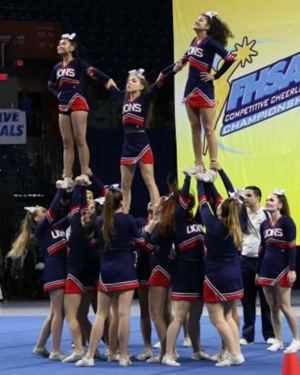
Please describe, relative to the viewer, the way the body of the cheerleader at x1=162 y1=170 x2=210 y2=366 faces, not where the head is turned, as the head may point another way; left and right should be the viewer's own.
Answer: facing the viewer and to the right of the viewer

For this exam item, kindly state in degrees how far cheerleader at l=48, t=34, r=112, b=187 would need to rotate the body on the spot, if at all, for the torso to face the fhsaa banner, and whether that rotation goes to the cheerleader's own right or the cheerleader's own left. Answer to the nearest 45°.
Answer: approximately 180°

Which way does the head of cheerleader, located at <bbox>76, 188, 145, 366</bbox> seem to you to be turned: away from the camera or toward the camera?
away from the camera

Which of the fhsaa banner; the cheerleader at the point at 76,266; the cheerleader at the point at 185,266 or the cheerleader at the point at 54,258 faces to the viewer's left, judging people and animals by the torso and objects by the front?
the cheerleader at the point at 76,266

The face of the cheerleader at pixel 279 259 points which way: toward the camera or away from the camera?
toward the camera

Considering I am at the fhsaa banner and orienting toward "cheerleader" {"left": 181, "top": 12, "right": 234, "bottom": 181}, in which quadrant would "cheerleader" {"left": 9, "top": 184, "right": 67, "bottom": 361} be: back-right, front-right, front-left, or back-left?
front-right

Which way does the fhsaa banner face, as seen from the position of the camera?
facing the viewer

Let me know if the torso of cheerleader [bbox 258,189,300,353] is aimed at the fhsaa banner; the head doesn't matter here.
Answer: no
